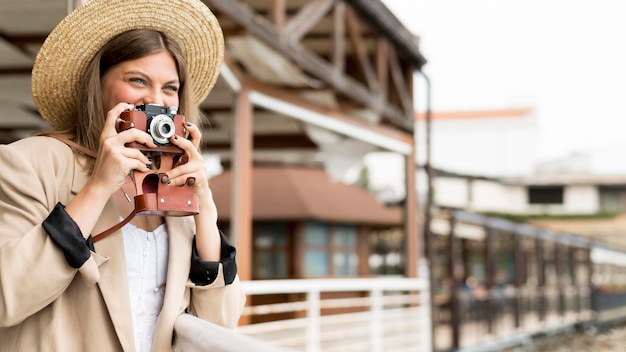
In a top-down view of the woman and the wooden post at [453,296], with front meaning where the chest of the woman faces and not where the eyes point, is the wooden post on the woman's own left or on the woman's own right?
on the woman's own left

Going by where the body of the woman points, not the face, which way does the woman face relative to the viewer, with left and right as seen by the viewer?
facing the viewer and to the right of the viewer

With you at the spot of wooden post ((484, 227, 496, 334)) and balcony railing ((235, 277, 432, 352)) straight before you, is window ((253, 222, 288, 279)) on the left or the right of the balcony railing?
right

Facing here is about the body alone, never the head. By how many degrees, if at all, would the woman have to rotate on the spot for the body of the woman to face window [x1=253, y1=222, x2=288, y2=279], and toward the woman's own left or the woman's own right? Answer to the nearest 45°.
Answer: approximately 135° to the woman's own left

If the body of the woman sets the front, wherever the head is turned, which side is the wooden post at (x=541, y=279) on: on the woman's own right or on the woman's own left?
on the woman's own left

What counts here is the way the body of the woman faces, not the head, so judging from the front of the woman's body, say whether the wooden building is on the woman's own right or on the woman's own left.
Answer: on the woman's own left

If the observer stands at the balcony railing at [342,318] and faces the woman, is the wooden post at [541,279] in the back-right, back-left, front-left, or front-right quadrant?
back-left

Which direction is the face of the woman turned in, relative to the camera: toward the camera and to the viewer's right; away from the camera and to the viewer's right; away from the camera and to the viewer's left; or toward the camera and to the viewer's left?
toward the camera and to the viewer's right
